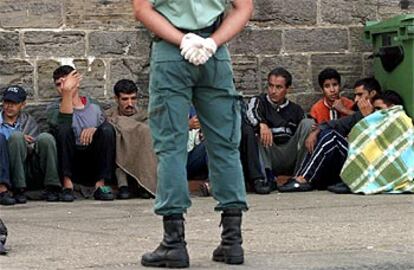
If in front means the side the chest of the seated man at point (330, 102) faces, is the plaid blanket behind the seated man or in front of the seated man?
in front

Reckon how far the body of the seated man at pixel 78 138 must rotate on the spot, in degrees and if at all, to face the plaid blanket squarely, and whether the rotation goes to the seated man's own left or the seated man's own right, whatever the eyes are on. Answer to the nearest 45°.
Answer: approximately 90° to the seated man's own left

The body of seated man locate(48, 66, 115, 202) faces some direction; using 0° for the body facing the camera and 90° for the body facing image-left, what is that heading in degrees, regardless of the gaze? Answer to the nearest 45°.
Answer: approximately 0°

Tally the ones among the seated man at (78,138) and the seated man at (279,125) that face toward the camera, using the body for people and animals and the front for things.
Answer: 2

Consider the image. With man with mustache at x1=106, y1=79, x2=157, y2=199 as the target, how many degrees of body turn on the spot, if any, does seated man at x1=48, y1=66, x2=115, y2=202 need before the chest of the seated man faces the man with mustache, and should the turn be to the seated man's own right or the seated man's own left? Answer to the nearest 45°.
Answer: approximately 90° to the seated man's own left
